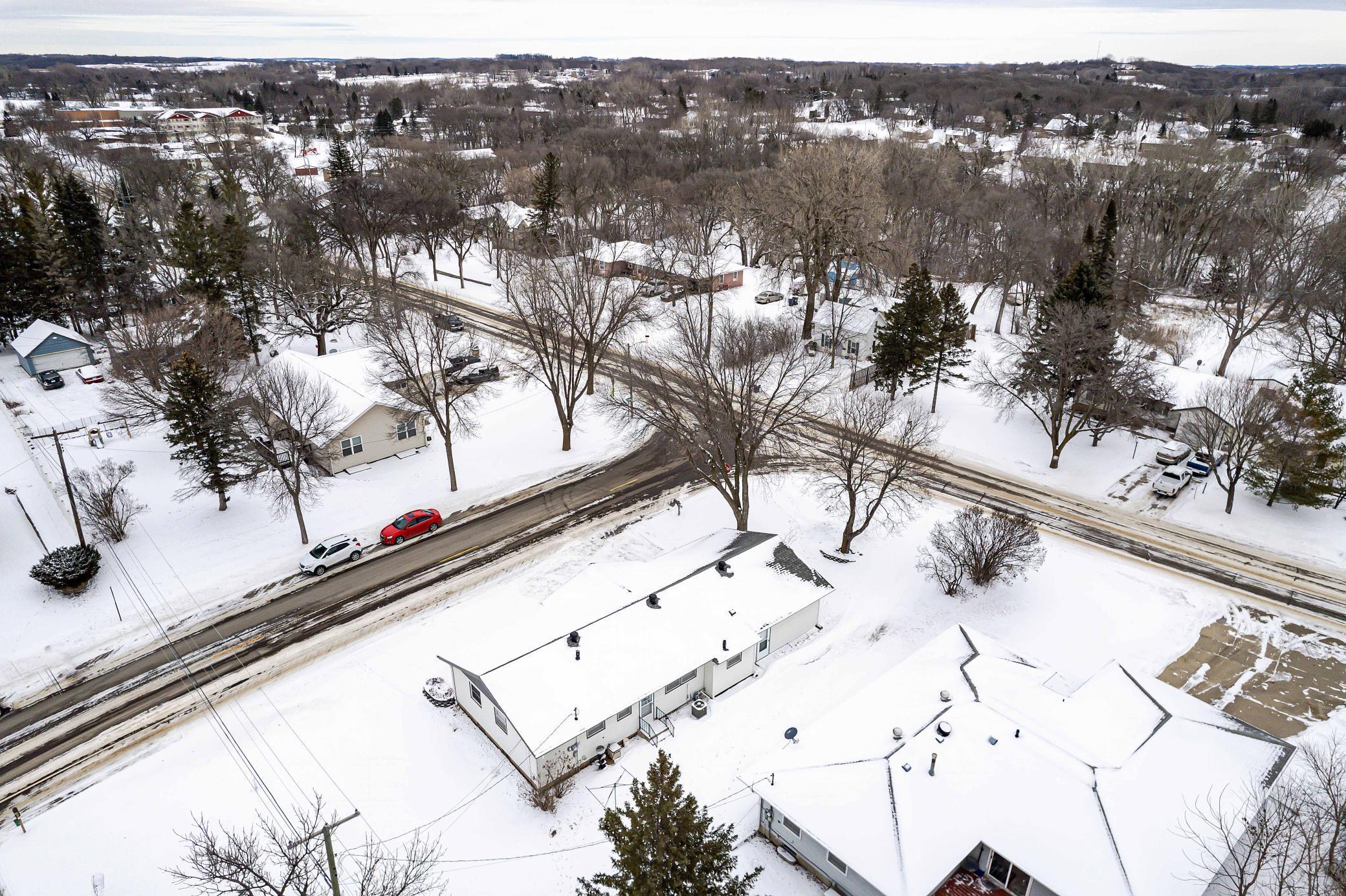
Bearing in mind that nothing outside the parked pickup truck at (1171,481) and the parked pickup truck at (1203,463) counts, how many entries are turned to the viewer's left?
0

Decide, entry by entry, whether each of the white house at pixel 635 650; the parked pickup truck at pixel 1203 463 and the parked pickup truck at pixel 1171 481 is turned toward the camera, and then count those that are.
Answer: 0

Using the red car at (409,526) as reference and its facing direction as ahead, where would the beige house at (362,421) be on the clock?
The beige house is roughly at 4 o'clock from the red car.

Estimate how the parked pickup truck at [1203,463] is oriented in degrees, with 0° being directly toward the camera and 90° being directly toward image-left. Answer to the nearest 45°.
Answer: approximately 225°

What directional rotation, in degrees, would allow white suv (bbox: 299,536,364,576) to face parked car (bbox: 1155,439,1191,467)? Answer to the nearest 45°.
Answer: approximately 135° to its left

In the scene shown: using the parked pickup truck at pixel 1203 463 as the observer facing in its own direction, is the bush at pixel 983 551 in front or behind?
behind

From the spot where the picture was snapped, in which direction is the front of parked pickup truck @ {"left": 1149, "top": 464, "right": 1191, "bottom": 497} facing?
facing away from the viewer and to the right of the viewer

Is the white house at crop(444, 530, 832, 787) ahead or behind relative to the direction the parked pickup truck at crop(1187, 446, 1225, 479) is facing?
behind

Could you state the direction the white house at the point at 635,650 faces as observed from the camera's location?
facing away from the viewer and to the left of the viewer
